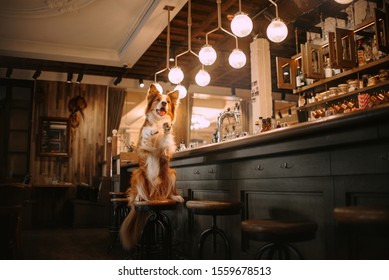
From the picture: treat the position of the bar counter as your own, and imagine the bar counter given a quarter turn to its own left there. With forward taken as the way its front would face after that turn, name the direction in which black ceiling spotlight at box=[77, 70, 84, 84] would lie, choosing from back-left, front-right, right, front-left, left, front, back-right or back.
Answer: back

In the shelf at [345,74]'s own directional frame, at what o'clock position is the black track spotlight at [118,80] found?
The black track spotlight is roughly at 2 o'clock from the shelf.

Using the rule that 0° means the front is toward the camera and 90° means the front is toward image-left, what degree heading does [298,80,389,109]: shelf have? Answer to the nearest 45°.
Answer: approximately 45°

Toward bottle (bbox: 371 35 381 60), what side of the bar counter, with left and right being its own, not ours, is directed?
back

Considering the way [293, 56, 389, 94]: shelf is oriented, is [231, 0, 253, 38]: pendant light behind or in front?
in front

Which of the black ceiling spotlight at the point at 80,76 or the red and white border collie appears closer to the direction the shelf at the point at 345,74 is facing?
the red and white border collie

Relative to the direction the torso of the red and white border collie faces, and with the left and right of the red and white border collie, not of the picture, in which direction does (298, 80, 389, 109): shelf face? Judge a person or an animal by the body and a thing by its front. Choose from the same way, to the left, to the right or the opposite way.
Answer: to the right

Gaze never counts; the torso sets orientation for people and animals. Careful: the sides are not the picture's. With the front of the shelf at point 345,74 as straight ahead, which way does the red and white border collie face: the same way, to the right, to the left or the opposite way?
to the left

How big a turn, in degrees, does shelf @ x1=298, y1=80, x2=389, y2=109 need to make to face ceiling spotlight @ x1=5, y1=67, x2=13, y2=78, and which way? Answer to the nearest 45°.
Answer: approximately 45° to its right

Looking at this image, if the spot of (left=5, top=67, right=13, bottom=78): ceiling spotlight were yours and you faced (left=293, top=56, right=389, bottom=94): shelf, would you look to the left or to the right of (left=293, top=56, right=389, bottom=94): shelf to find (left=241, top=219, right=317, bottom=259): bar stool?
right

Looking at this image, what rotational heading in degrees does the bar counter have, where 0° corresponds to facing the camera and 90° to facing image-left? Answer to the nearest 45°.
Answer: approximately 45°

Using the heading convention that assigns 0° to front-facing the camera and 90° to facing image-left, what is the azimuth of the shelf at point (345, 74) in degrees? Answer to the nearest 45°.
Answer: approximately 45°

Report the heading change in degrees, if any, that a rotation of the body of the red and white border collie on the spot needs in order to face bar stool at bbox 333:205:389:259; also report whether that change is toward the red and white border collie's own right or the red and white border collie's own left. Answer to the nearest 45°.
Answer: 0° — it already faces it

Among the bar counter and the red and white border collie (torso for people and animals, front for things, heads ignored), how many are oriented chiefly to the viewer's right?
0

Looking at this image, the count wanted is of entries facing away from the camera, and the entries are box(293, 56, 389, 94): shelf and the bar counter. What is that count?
0

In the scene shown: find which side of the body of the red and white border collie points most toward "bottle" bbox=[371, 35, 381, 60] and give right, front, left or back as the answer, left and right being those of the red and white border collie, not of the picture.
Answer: left
